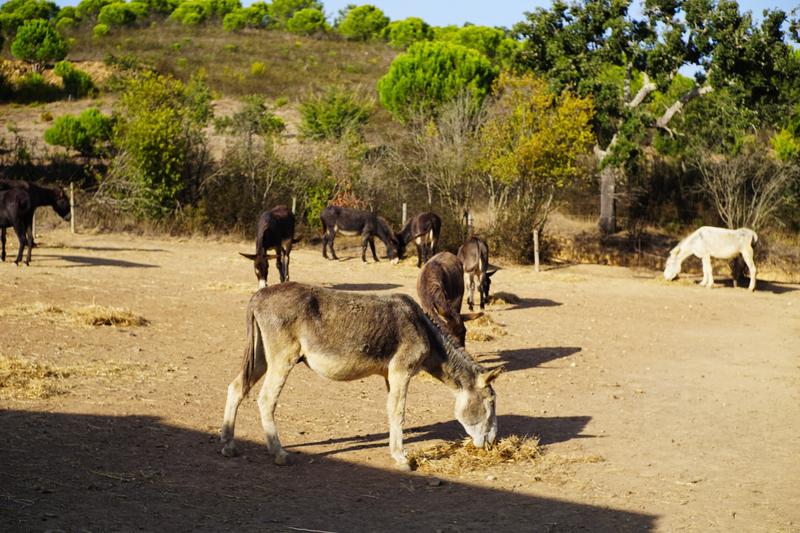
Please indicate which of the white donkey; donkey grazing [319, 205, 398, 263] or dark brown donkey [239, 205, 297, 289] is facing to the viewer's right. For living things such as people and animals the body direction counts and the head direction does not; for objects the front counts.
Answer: the donkey grazing

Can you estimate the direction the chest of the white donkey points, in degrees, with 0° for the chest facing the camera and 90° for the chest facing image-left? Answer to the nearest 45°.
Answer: approximately 90°

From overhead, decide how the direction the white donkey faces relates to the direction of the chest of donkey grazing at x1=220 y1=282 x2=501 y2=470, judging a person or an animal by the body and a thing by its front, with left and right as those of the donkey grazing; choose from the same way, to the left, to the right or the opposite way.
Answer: the opposite way

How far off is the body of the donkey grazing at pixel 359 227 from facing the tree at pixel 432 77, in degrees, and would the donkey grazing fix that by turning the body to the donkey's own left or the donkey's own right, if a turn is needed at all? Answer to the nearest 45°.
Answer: approximately 90° to the donkey's own left

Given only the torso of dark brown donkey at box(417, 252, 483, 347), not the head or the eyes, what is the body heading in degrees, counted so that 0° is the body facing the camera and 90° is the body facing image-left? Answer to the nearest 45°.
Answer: approximately 315°

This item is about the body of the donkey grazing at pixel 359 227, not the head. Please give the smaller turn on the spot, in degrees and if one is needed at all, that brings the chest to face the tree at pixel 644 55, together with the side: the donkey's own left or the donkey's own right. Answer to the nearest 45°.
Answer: approximately 45° to the donkey's own left

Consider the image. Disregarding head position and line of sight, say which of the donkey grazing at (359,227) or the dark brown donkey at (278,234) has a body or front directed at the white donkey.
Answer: the donkey grazing

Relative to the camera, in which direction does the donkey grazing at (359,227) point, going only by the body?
to the viewer's right

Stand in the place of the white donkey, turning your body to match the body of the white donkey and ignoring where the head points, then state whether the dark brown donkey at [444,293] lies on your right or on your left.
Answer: on your left

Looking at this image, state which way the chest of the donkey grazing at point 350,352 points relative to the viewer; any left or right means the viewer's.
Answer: facing to the right of the viewer
